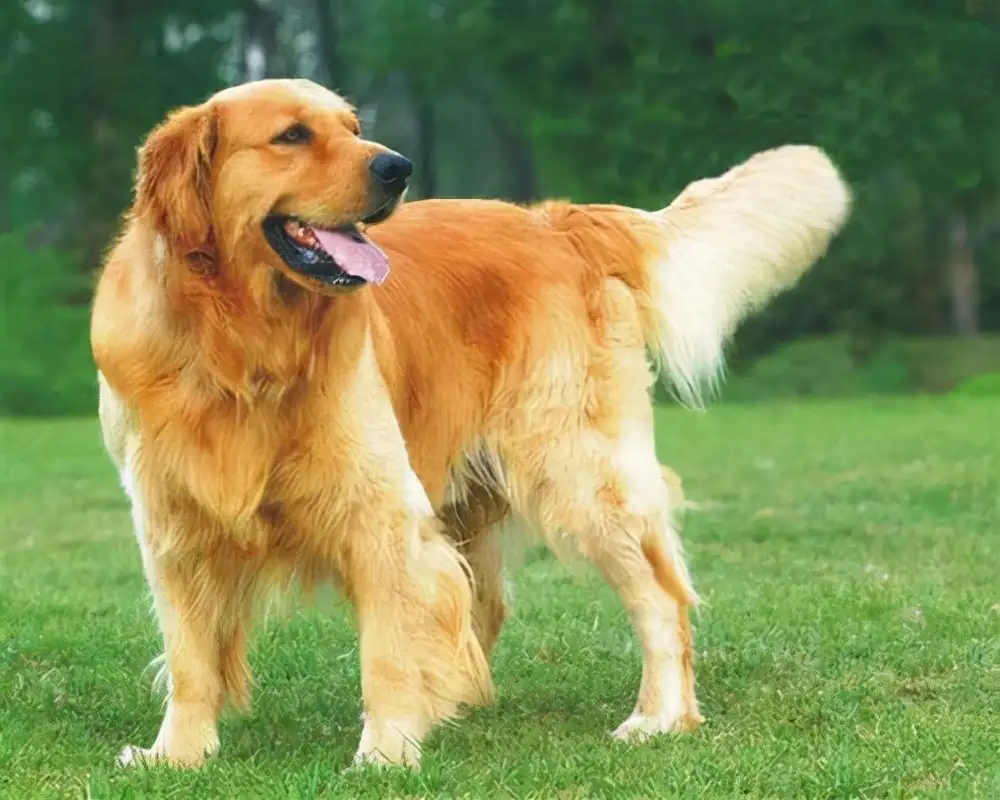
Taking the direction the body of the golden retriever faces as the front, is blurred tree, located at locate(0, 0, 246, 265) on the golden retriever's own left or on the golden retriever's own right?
on the golden retriever's own right

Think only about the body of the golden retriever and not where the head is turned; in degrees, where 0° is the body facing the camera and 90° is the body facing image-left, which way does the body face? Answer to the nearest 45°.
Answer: approximately 45°
